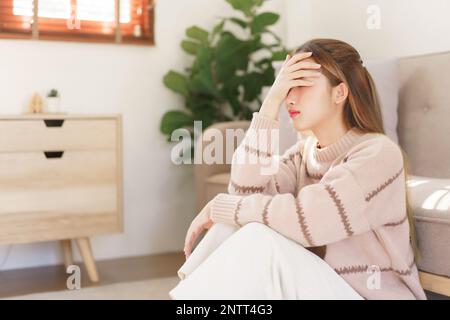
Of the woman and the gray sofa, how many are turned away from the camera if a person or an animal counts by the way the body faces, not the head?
0

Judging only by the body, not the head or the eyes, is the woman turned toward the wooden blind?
no

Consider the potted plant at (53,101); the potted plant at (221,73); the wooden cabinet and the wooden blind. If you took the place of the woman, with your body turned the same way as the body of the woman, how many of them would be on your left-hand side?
0

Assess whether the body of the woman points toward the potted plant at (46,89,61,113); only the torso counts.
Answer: no

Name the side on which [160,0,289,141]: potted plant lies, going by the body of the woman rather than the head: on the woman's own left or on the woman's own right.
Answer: on the woman's own right

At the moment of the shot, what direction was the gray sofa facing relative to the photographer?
facing the viewer and to the left of the viewer

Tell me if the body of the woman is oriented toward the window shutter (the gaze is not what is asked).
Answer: no

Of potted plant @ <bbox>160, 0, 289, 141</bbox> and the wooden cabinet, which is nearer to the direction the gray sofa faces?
the wooden cabinet

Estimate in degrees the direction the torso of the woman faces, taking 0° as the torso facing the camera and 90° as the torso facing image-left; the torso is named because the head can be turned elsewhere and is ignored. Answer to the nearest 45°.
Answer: approximately 45°

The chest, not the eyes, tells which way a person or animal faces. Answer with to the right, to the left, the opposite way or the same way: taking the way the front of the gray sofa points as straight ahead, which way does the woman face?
the same way

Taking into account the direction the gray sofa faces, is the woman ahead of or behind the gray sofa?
ahead

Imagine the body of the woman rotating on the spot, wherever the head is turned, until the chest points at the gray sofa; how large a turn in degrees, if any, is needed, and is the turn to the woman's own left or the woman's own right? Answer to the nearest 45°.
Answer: approximately 135° to the woman's own right

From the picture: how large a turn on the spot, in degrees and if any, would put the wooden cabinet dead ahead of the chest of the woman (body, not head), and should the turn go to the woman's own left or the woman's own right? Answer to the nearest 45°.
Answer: approximately 90° to the woman's own right
